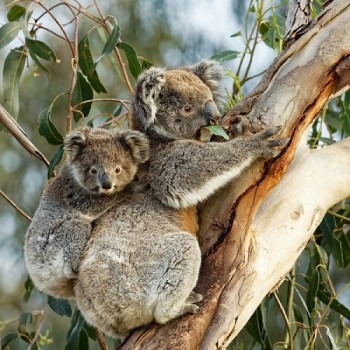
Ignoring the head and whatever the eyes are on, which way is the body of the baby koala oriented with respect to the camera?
to the viewer's right

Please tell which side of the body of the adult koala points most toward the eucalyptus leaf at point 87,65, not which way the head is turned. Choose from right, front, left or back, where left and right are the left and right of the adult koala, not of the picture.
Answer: left

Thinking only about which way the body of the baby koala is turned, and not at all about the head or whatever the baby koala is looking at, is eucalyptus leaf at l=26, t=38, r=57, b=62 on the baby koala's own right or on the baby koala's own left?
on the baby koala's own left

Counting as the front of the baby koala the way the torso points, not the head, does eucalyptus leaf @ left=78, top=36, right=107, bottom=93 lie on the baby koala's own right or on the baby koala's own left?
on the baby koala's own left

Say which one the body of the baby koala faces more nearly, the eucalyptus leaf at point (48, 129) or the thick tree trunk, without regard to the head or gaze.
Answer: the thick tree trunk

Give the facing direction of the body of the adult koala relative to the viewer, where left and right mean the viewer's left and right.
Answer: facing to the right of the viewer

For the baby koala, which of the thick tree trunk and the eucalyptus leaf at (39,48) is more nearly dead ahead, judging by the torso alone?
the thick tree trunk

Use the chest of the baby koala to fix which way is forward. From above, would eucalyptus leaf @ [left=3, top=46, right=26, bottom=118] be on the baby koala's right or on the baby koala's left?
on the baby koala's left

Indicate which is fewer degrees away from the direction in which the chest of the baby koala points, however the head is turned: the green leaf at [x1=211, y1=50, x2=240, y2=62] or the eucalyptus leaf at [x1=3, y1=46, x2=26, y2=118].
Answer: the green leaf
